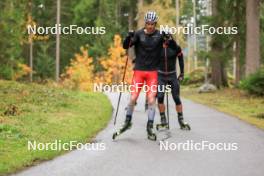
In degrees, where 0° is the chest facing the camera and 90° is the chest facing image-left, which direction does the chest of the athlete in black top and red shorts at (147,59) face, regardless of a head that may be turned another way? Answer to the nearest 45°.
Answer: approximately 0°

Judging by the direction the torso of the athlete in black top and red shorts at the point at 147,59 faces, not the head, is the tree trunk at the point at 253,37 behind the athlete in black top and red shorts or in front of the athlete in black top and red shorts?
behind

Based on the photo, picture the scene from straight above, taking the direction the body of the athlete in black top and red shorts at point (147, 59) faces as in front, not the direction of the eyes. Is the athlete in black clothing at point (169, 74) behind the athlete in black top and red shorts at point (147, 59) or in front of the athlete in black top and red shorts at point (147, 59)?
behind

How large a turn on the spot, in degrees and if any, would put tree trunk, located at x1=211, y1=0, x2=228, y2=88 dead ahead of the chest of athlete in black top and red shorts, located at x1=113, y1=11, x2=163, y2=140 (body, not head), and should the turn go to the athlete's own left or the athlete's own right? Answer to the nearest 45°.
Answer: approximately 180°

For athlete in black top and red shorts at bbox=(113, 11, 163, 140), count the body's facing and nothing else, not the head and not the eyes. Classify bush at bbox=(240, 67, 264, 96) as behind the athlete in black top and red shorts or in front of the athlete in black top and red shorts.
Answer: behind
